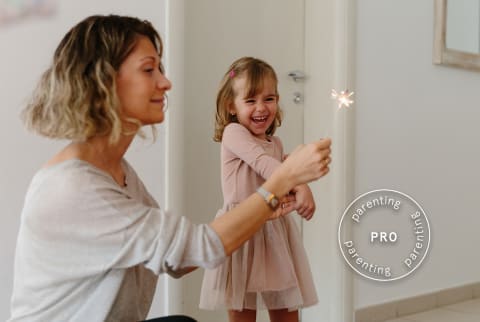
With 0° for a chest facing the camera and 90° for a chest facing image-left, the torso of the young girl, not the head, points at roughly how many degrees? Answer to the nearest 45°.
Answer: approximately 315°

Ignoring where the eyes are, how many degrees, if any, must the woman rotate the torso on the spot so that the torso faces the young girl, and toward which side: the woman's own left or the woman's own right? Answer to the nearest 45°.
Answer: approximately 45° to the woman's own left

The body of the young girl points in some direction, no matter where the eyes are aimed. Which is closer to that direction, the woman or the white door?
the woman

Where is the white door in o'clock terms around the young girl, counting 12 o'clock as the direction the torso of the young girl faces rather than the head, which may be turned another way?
The white door is roughly at 7 o'clock from the young girl.

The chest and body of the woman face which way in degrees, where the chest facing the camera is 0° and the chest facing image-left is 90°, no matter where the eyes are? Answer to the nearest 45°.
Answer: approximately 270°

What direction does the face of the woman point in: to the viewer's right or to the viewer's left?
to the viewer's right

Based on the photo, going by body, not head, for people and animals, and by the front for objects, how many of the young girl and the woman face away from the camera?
0

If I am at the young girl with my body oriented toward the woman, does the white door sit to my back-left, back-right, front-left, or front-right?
back-right

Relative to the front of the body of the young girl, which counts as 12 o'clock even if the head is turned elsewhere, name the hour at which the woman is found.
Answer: The woman is roughly at 2 o'clock from the young girl.
